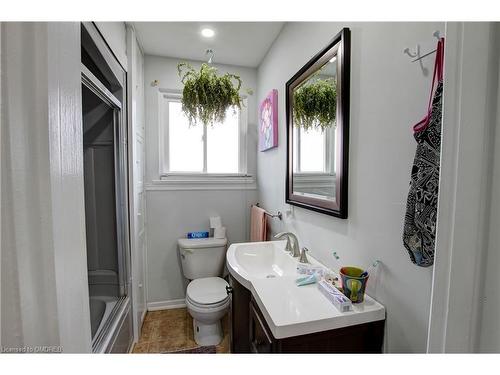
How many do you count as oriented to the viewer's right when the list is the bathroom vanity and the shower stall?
1

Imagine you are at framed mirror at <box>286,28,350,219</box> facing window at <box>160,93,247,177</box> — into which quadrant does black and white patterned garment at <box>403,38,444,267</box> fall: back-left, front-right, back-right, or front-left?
back-left

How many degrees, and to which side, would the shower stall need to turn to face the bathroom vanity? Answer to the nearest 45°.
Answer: approximately 45° to its right

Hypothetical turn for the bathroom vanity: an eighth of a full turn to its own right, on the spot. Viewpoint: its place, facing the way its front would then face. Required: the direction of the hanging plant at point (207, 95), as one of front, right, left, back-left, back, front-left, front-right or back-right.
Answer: front

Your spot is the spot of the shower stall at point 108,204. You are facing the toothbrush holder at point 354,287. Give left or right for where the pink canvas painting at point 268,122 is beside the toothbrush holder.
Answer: left

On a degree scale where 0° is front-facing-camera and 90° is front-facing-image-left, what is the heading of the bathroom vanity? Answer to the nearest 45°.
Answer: approximately 90°

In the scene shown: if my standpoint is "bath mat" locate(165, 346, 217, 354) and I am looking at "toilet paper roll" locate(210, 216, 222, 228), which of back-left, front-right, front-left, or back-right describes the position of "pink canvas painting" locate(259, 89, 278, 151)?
front-right

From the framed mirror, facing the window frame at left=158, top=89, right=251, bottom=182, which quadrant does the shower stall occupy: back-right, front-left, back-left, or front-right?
front-left

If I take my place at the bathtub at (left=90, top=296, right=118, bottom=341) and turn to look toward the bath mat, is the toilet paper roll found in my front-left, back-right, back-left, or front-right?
front-left

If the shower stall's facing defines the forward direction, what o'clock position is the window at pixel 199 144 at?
The window is roughly at 11 o'clock from the shower stall.

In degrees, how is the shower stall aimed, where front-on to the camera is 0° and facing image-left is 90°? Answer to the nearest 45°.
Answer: approximately 270°

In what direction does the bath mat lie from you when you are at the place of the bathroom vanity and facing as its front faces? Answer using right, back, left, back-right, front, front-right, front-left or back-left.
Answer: front-right

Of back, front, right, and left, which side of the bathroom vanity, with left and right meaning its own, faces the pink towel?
right

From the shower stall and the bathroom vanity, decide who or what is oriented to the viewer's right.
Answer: the shower stall
